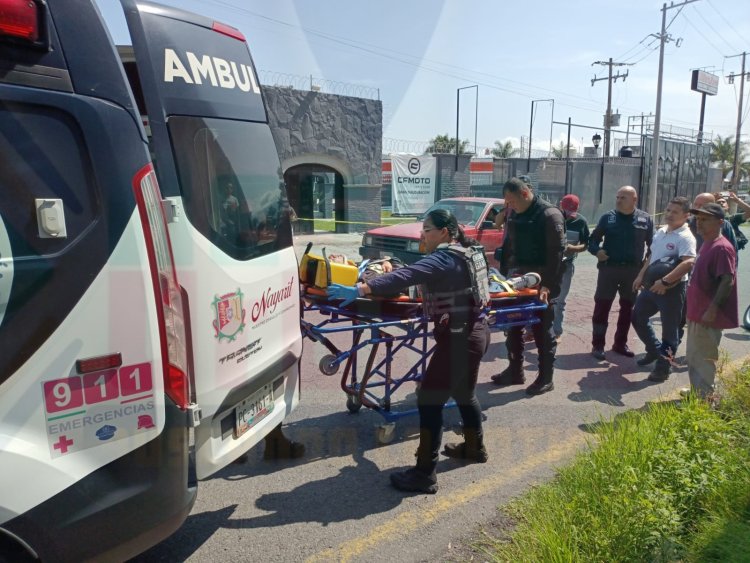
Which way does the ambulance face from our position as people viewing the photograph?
facing away from the viewer and to the left of the viewer

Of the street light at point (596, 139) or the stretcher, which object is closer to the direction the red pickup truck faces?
the stretcher

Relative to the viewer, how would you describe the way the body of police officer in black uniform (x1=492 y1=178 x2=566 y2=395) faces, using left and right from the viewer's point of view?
facing the viewer and to the left of the viewer

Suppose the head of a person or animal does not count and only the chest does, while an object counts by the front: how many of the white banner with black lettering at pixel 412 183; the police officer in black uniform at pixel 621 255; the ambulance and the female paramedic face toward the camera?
2

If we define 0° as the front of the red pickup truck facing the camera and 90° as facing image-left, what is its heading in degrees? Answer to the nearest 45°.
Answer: approximately 45°

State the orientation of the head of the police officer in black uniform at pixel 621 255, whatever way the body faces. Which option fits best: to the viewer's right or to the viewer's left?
to the viewer's left

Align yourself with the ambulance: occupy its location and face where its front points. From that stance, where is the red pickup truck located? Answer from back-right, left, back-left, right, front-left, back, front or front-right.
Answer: right

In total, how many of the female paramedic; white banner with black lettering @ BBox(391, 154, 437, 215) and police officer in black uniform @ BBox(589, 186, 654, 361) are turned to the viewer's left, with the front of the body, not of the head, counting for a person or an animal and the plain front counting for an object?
1

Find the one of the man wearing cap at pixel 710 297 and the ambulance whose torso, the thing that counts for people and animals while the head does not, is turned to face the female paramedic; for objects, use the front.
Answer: the man wearing cap

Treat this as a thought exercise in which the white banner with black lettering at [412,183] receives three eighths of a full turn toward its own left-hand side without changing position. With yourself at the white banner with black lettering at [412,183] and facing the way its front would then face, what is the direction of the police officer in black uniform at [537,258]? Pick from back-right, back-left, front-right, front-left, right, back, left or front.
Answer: back-right

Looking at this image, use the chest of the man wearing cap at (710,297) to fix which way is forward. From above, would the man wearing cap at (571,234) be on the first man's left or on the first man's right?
on the first man's right

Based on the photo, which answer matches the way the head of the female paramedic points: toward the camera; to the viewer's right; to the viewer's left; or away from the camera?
to the viewer's left

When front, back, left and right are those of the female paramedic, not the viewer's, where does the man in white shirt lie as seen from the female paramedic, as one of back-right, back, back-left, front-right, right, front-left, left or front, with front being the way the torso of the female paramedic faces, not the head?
back-right

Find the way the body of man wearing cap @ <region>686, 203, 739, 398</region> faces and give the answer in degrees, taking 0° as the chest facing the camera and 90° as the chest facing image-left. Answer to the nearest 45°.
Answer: approximately 45°

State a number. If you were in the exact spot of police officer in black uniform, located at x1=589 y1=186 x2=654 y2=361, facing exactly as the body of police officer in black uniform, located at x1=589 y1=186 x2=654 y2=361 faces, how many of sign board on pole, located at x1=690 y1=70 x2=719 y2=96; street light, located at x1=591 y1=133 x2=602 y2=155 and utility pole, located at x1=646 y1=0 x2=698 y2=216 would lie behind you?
3
